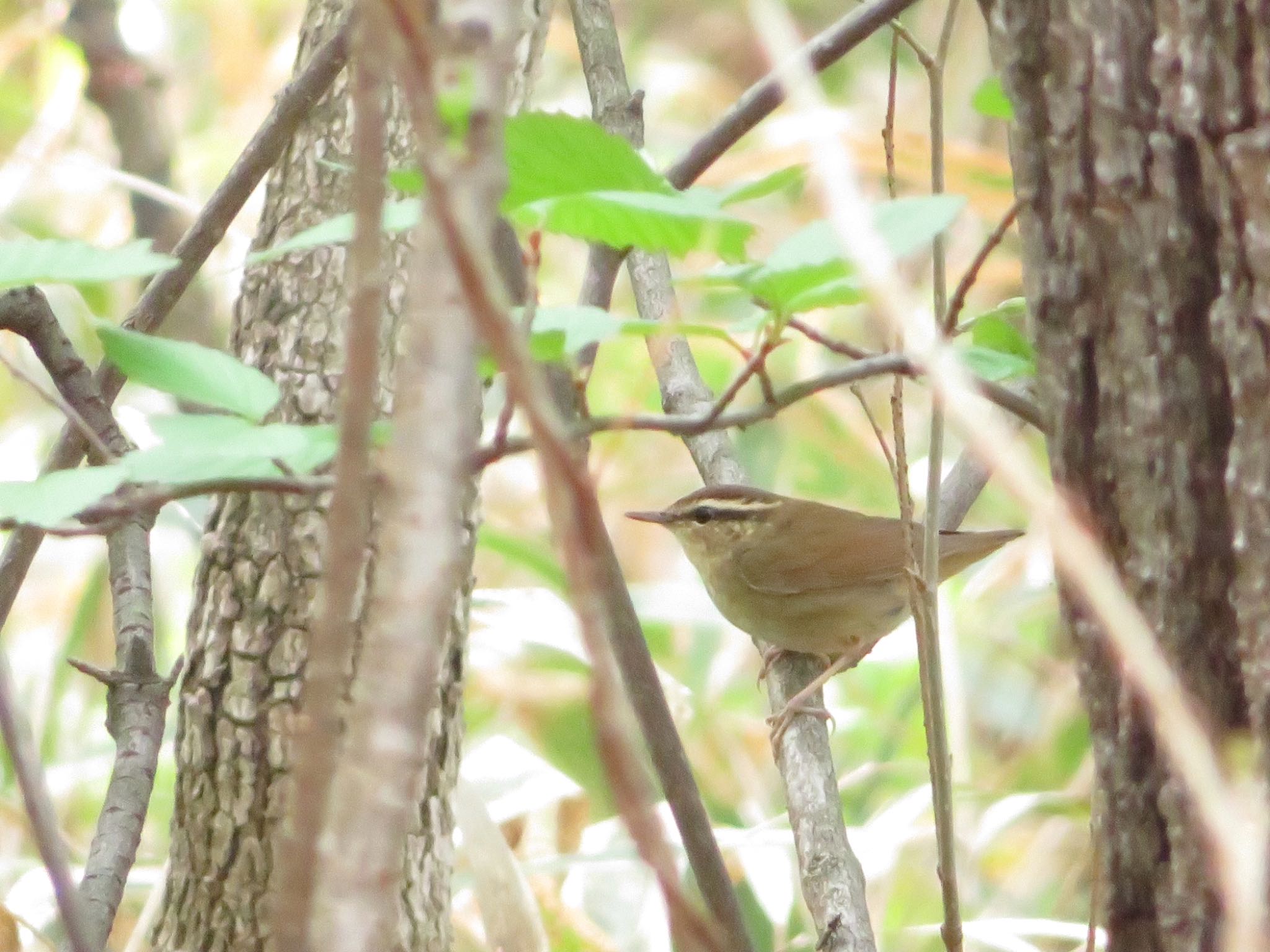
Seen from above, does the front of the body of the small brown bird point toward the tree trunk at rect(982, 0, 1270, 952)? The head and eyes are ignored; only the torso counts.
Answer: no

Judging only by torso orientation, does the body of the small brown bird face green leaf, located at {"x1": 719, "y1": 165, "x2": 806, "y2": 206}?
no

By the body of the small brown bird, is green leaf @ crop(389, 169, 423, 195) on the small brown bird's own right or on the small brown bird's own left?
on the small brown bird's own left

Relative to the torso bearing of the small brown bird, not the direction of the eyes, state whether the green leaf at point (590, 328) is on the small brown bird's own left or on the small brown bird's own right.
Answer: on the small brown bird's own left

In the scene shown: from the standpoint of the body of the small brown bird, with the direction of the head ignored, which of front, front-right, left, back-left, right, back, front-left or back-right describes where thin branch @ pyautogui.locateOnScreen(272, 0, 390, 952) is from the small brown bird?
left

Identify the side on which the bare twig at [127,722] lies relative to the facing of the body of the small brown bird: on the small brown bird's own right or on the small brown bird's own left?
on the small brown bird's own left

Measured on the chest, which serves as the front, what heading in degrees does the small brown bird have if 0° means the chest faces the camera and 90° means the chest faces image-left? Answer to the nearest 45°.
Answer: approximately 90°
